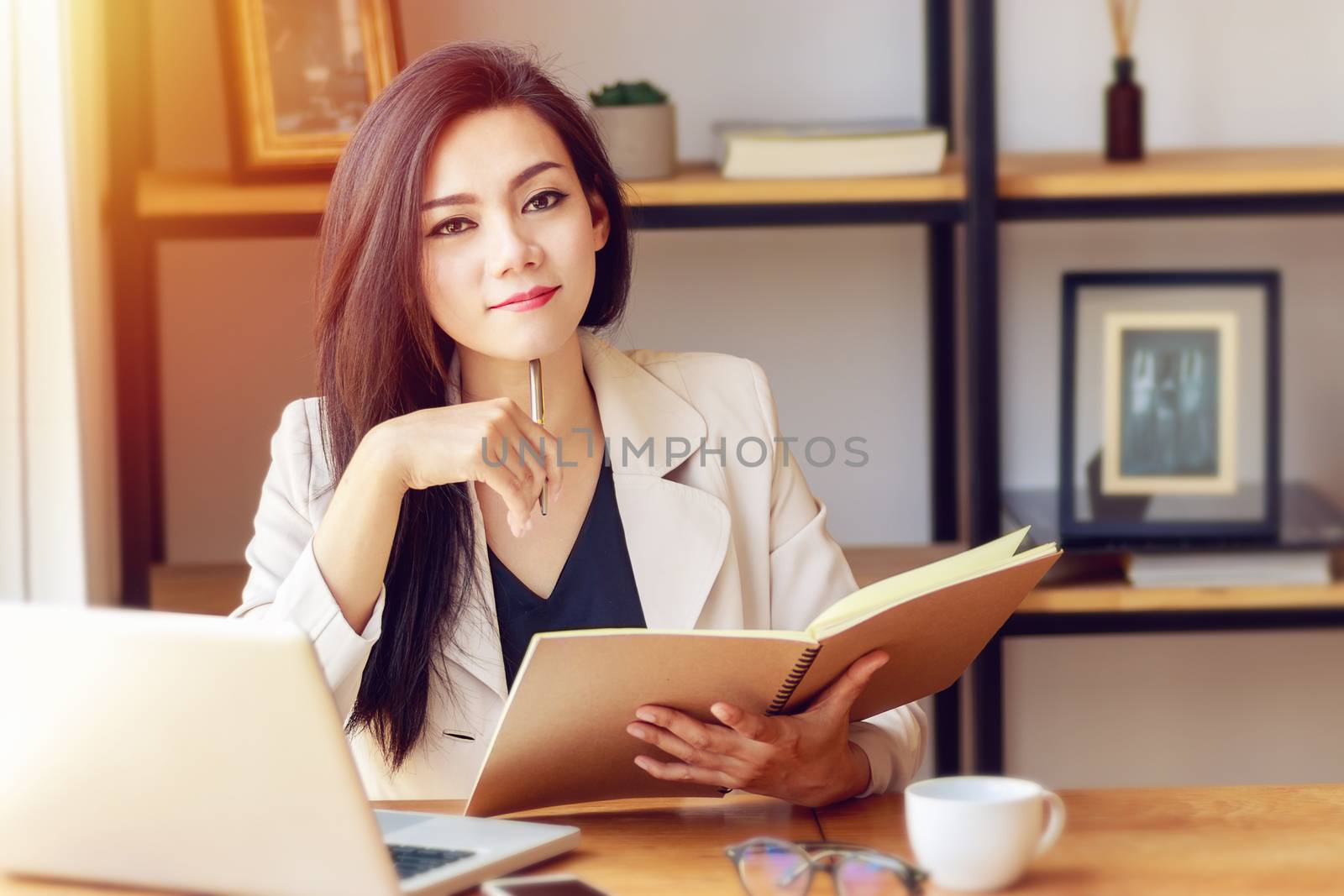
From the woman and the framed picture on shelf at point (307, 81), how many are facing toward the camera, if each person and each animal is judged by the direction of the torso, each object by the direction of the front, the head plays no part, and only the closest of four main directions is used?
2

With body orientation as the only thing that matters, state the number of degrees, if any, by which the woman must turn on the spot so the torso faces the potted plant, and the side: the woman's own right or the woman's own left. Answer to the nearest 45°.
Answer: approximately 180°

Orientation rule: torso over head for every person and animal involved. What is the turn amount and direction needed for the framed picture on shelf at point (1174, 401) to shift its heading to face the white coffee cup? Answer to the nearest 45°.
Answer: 0° — it already faces it

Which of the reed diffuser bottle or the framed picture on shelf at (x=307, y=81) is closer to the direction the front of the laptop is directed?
the reed diffuser bottle

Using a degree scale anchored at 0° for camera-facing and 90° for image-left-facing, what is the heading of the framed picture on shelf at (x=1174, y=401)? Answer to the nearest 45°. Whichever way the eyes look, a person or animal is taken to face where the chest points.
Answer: approximately 0°

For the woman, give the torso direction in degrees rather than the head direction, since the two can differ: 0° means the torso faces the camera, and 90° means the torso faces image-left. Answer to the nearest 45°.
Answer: approximately 0°

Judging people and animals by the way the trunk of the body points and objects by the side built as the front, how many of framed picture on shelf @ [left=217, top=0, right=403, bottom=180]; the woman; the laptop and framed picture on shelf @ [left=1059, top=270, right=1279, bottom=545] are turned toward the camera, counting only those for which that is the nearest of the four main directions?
3

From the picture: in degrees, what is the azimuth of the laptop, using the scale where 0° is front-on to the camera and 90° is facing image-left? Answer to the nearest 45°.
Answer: approximately 225°
